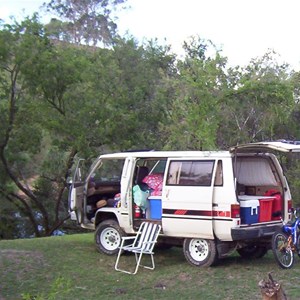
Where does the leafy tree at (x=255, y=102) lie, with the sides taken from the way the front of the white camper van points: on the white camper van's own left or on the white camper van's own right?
on the white camper van's own right

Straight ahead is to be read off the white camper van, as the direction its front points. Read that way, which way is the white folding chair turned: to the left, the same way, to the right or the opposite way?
to the left

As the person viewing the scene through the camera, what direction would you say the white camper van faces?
facing away from the viewer and to the left of the viewer

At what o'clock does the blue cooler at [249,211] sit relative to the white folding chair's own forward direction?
The blue cooler is roughly at 8 o'clock from the white folding chair.

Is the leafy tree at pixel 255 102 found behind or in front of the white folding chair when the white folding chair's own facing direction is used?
behind

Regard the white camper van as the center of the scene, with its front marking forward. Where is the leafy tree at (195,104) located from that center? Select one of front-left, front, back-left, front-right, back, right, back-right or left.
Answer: front-right

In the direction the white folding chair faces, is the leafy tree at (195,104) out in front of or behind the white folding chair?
behind

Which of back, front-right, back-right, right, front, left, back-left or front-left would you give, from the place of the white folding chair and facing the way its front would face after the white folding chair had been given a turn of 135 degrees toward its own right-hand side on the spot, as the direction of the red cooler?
right
